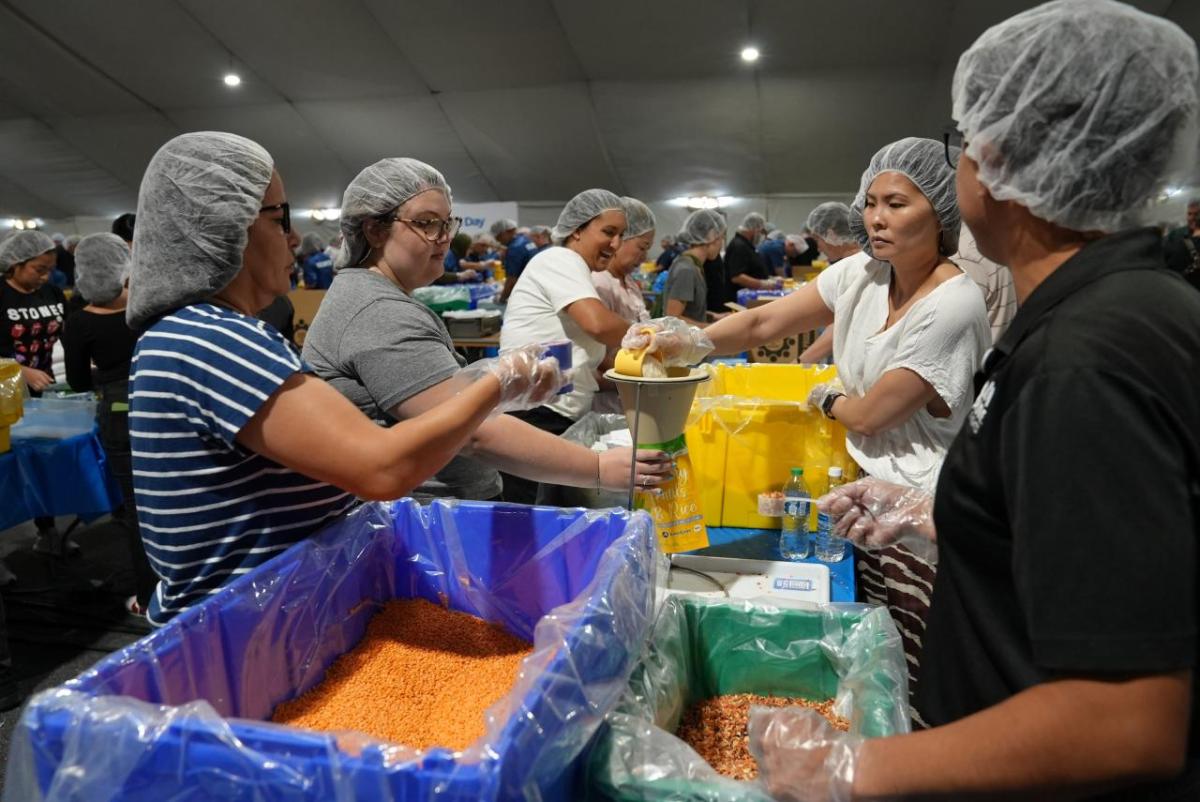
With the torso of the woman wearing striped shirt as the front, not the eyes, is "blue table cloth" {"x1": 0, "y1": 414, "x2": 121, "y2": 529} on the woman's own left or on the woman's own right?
on the woman's own left

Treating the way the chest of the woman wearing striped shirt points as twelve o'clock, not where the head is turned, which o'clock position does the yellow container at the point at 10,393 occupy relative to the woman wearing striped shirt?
The yellow container is roughly at 8 o'clock from the woman wearing striped shirt.

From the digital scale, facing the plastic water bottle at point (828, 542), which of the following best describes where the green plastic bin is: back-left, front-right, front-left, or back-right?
back-right

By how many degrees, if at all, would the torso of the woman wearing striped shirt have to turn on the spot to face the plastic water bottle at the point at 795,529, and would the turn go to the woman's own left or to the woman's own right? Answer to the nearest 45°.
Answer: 0° — they already face it

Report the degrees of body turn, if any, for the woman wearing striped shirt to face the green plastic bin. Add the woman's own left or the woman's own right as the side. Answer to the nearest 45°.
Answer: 0° — they already face it

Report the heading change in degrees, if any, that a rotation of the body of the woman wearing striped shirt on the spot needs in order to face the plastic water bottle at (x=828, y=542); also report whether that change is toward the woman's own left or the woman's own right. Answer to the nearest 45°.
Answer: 0° — they already face it

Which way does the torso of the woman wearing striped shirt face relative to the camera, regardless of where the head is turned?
to the viewer's right
